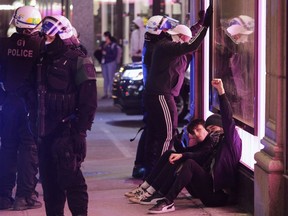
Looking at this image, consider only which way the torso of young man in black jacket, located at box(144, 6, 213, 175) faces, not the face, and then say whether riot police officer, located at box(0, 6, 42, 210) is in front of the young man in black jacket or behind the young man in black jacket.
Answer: behind

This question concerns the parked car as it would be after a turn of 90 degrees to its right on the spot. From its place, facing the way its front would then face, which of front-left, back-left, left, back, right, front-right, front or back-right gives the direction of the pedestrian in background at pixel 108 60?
front-right

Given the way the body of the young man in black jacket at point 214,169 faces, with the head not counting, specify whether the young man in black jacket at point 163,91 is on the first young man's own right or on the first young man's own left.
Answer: on the first young man's own right

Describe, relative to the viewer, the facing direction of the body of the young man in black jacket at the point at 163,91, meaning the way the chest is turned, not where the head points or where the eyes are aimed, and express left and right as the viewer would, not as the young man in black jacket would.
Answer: facing to the right of the viewer

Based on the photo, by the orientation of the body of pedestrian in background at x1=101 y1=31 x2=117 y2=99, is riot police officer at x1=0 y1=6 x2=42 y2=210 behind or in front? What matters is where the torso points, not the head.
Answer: in front

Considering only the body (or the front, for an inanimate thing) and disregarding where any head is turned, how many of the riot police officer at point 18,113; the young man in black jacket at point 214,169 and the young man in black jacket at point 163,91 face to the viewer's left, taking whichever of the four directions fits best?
1

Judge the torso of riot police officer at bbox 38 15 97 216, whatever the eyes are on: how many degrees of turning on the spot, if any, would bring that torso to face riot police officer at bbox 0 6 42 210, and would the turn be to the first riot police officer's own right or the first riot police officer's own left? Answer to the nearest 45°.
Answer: approximately 135° to the first riot police officer's own right

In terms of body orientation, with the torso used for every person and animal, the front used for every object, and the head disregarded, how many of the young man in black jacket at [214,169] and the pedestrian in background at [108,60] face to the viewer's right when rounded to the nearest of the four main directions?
0

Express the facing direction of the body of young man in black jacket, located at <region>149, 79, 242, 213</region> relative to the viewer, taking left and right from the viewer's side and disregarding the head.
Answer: facing to the left of the viewer

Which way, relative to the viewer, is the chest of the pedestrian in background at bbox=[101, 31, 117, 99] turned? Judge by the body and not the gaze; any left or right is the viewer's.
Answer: facing the viewer and to the left of the viewer
